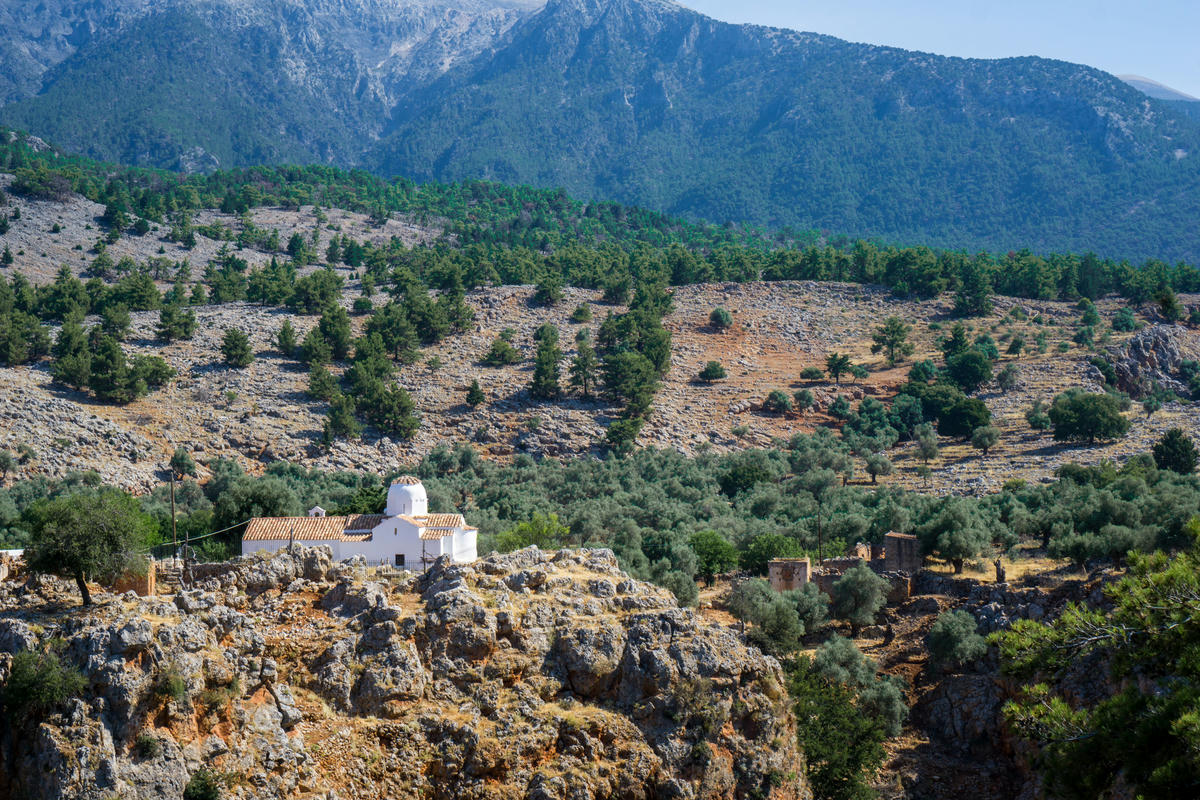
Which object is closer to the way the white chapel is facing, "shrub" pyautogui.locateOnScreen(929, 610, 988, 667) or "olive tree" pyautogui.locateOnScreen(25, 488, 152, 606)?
the olive tree

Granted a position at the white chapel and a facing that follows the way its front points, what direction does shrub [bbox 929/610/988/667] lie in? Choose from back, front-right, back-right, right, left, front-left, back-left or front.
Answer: left

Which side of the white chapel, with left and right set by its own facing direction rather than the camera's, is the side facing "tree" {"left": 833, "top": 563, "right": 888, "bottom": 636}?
left

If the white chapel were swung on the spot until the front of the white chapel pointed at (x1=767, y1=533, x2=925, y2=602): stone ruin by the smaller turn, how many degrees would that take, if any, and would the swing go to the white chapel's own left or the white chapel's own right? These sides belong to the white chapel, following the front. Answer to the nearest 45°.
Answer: approximately 90° to the white chapel's own left

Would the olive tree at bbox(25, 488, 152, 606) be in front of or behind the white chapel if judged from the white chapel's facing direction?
in front

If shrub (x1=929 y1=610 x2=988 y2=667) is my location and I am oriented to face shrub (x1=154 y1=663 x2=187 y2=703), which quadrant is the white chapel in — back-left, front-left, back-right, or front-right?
front-right

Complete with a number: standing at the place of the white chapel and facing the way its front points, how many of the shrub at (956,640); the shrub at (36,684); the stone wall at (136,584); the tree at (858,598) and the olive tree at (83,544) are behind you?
2

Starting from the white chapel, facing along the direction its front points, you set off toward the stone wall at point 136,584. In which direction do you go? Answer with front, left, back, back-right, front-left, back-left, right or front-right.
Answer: right

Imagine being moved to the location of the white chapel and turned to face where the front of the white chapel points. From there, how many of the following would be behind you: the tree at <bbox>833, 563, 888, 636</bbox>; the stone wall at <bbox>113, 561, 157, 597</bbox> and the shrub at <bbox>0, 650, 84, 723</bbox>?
1

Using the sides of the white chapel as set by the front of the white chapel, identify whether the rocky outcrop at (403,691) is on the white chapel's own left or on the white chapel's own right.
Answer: on the white chapel's own left
